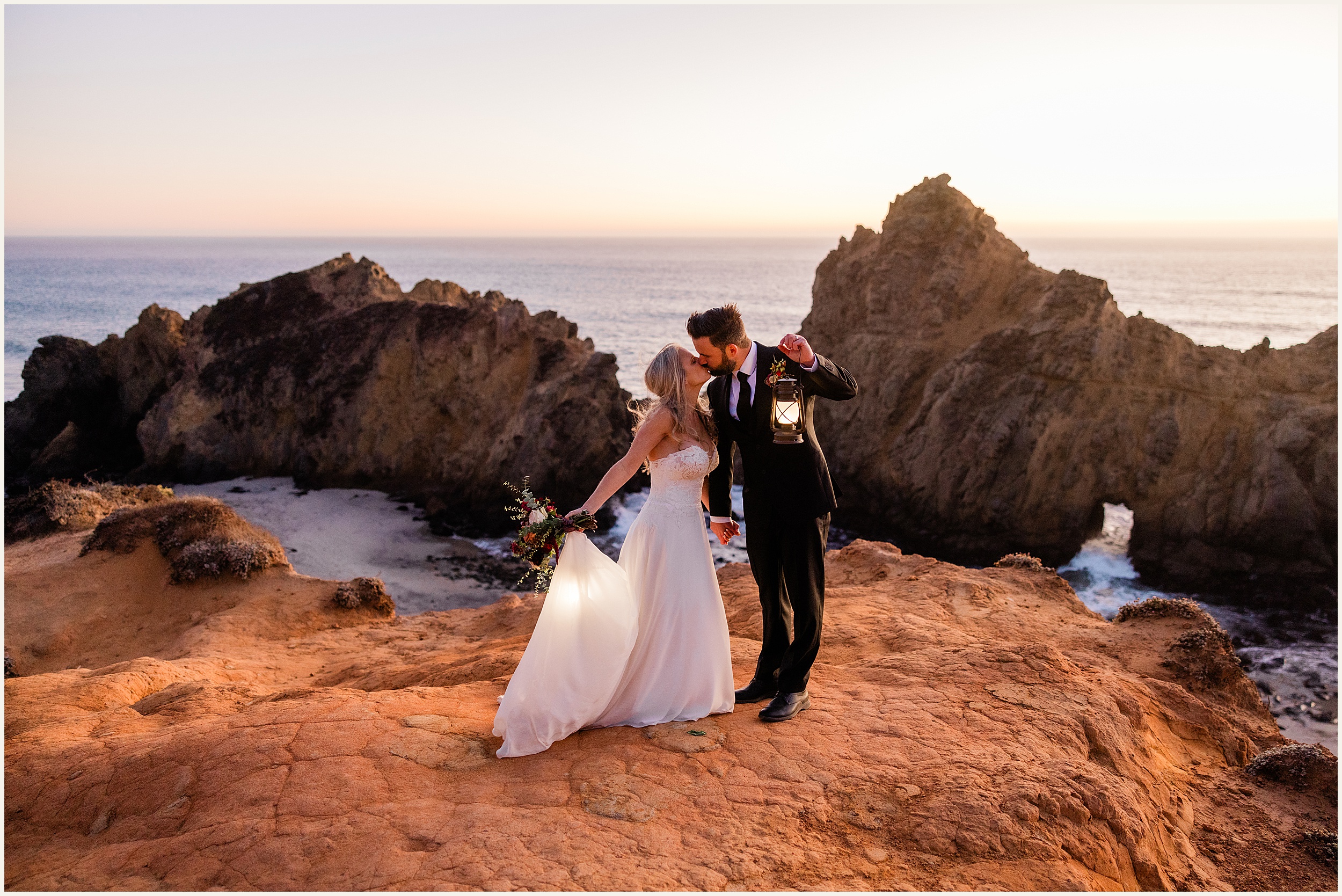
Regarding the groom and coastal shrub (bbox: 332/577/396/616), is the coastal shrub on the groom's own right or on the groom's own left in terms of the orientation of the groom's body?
on the groom's own right

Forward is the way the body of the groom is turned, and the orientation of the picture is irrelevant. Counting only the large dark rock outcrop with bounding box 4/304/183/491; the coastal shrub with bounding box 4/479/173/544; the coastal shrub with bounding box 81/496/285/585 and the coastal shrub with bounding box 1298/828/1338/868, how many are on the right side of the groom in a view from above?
3

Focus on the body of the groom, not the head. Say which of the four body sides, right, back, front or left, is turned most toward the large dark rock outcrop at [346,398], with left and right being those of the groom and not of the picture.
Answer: right

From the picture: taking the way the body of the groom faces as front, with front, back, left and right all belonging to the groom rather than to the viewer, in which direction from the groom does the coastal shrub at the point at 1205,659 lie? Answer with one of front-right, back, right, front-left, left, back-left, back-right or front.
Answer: back

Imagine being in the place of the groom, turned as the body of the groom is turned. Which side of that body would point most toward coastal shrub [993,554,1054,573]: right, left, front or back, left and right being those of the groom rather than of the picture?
back

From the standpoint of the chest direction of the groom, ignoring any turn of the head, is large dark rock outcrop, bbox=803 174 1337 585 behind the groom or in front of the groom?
behind

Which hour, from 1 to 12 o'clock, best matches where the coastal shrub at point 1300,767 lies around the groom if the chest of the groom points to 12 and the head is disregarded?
The coastal shrub is roughly at 7 o'clock from the groom.

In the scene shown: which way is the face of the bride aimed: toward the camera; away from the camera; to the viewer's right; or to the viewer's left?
to the viewer's right

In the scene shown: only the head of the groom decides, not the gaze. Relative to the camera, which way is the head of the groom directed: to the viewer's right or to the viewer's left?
to the viewer's left

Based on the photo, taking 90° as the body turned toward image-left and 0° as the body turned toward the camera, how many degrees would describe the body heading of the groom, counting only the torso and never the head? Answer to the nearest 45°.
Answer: approximately 45°

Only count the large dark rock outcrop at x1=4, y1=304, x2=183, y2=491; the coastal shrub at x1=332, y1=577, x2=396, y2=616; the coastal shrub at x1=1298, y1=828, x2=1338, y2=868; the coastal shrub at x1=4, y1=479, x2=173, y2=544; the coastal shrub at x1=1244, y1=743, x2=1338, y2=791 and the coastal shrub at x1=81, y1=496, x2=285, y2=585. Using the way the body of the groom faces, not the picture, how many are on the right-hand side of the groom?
4

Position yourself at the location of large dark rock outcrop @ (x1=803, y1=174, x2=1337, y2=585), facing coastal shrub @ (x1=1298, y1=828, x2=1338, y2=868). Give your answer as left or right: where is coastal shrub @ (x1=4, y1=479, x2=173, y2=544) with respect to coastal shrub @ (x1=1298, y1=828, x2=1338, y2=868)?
right
